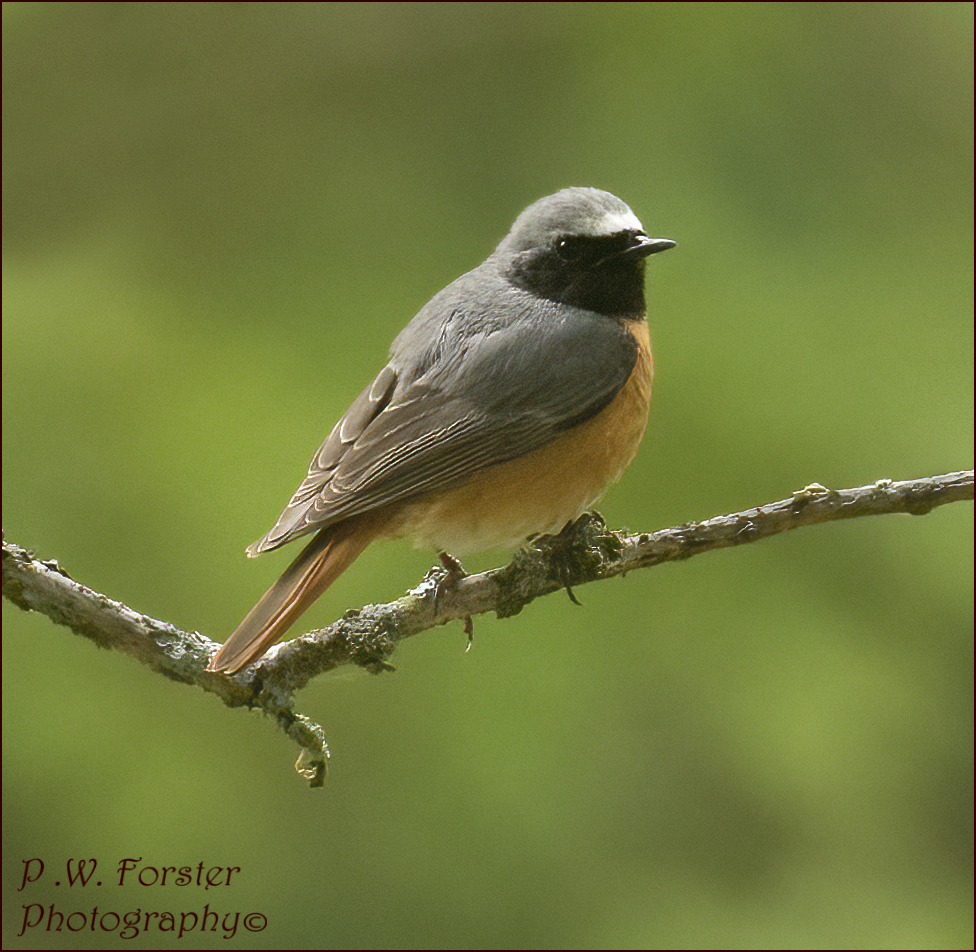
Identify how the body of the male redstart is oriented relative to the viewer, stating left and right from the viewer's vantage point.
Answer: facing to the right of the viewer
